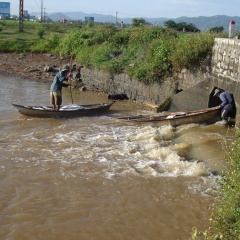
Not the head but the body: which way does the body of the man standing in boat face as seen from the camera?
to the viewer's right

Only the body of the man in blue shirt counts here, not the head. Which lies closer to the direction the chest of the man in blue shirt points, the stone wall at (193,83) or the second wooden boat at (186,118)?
the second wooden boat

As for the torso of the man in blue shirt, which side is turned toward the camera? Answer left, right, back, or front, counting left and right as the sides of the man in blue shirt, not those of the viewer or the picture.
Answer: left

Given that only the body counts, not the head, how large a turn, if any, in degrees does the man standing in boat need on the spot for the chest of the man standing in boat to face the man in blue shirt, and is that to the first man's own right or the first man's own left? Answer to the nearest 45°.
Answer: approximately 45° to the first man's own right

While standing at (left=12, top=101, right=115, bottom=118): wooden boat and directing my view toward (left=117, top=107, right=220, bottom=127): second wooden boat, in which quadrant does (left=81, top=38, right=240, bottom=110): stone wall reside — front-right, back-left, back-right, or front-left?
front-left
